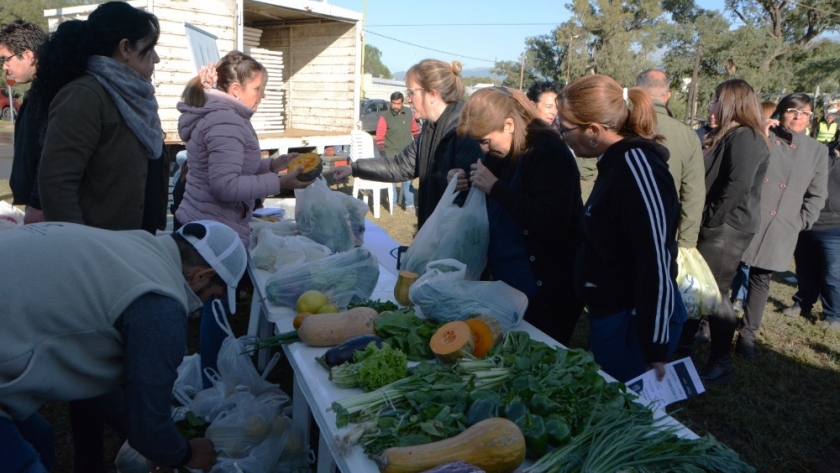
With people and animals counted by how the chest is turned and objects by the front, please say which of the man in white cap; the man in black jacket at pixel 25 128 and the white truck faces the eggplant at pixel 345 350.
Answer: the man in white cap

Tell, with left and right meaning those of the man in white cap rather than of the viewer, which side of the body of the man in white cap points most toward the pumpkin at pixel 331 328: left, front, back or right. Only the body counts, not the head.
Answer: front

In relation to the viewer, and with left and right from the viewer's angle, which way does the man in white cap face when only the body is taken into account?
facing to the right of the viewer

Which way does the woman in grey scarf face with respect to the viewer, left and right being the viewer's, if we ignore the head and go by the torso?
facing to the right of the viewer

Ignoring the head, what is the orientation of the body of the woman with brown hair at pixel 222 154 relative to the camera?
to the viewer's right

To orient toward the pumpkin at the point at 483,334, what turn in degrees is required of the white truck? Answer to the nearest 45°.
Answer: approximately 135° to its left

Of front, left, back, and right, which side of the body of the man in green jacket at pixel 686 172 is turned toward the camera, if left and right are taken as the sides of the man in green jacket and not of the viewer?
back

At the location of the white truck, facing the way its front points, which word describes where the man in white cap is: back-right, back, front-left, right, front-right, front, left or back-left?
back-left

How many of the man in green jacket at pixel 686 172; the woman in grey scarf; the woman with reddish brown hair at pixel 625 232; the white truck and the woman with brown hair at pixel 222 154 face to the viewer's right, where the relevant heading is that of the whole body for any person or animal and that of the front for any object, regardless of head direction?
2

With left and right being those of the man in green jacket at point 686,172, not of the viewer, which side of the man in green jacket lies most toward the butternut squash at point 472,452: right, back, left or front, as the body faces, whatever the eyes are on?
back

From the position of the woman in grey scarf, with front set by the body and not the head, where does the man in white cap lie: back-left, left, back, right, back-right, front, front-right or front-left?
right
